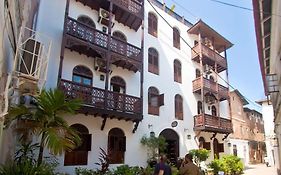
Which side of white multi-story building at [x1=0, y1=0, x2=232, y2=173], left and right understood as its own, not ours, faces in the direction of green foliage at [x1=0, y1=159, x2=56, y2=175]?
right

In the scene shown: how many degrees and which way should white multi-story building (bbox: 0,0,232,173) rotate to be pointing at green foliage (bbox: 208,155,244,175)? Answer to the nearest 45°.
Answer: approximately 90° to its left

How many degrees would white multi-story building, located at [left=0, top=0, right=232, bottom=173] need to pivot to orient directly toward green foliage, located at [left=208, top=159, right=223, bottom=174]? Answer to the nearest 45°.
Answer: approximately 90° to its left

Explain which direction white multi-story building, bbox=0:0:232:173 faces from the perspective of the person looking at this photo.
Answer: facing the viewer and to the right of the viewer

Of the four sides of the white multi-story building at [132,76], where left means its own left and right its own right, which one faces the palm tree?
right
